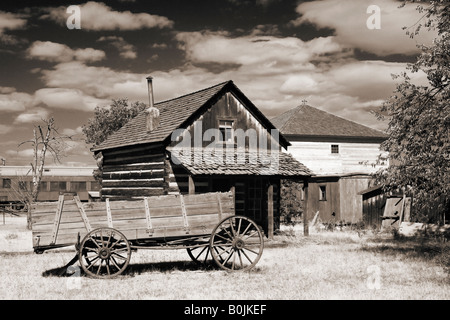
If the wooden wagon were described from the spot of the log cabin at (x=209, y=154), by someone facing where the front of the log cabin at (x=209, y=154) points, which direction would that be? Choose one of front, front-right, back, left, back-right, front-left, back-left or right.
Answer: front-right

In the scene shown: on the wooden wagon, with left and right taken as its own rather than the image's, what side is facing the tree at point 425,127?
back

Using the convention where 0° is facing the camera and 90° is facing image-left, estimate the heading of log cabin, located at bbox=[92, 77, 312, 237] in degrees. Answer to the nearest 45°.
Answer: approximately 315°

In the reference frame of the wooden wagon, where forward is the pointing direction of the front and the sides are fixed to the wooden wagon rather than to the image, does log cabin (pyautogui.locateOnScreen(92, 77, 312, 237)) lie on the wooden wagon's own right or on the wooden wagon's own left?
on the wooden wagon's own right

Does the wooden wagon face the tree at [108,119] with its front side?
no

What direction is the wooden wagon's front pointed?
to the viewer's left

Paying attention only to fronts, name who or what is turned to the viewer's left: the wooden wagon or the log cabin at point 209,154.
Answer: the wooden wagon

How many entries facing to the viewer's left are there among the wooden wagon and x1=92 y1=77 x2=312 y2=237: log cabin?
1
